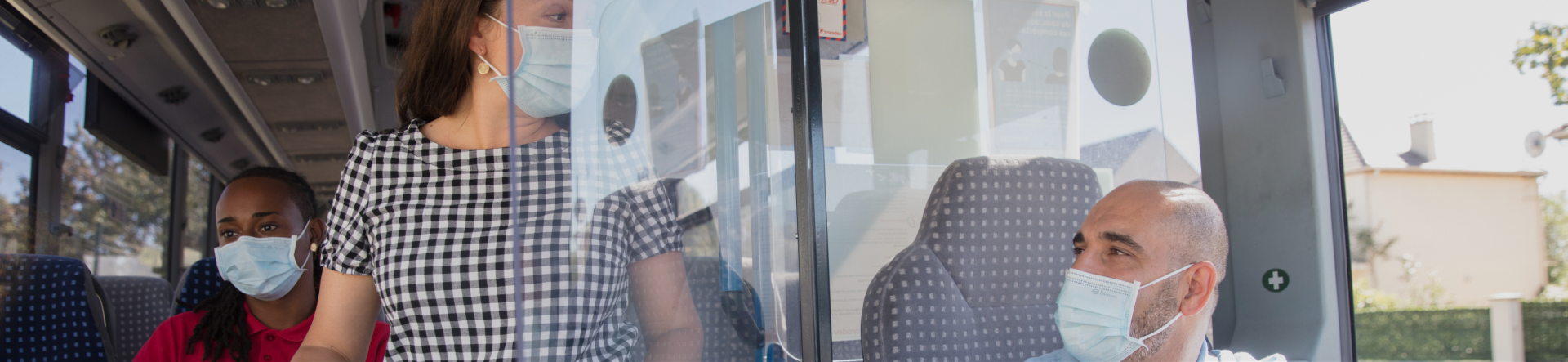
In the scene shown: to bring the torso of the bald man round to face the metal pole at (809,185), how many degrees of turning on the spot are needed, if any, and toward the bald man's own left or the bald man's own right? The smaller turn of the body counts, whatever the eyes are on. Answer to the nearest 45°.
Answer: approximately 90° to the bald man's own right

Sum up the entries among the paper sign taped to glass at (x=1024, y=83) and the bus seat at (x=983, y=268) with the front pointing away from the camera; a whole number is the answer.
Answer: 1
